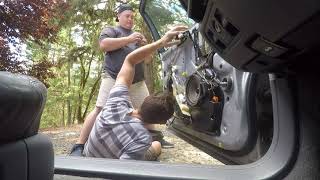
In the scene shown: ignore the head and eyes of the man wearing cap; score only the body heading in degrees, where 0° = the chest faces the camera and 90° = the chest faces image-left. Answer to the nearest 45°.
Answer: approximately 315°
